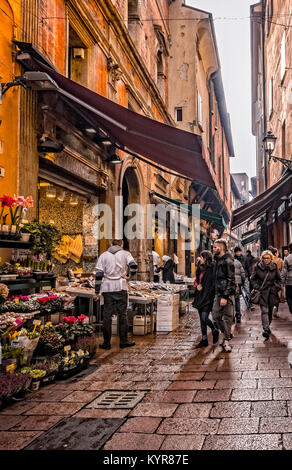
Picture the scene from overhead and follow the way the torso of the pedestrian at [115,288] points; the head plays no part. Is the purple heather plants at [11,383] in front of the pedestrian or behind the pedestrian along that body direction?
behind

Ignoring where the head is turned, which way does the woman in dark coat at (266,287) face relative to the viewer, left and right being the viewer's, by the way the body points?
facing the viewer

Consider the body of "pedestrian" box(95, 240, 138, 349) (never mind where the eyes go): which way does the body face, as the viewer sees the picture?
away from the camera

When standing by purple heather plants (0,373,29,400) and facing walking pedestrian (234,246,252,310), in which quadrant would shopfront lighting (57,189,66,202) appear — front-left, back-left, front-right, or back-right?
front-left

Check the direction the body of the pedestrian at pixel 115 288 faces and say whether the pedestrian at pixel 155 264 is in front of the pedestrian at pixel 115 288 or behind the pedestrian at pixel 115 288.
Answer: in front

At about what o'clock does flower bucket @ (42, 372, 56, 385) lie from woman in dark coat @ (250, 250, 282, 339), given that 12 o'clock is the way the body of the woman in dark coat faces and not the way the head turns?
The flower bucket is roughly at 1 o'clock from the woman in dark coat.

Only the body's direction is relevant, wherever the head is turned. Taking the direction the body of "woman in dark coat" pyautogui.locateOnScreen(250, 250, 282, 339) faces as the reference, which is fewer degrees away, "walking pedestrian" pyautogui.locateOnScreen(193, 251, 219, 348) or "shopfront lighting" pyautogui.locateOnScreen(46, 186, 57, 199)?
the walking pedestrian
